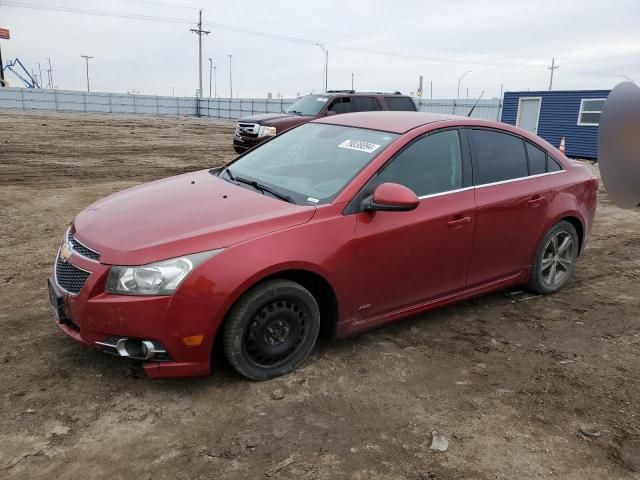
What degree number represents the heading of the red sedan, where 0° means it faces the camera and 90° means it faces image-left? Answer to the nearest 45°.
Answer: approximately 45°

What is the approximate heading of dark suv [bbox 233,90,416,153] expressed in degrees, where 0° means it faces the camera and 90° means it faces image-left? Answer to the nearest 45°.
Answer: approximately 45°

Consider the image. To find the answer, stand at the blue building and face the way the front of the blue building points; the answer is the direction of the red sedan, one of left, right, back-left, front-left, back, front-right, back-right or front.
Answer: front

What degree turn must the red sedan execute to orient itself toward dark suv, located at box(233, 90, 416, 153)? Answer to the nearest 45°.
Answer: approximately 135° to its right

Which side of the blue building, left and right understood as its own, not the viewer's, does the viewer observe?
front

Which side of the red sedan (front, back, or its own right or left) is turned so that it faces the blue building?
back

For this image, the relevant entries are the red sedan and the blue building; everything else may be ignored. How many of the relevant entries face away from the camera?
0

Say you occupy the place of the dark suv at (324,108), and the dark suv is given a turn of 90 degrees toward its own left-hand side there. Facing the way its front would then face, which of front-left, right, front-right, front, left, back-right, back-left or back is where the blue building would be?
left

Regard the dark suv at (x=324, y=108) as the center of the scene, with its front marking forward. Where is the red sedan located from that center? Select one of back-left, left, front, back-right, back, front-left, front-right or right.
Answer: front-left

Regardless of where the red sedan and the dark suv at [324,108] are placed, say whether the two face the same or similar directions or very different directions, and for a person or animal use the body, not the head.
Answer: same or similar directions
